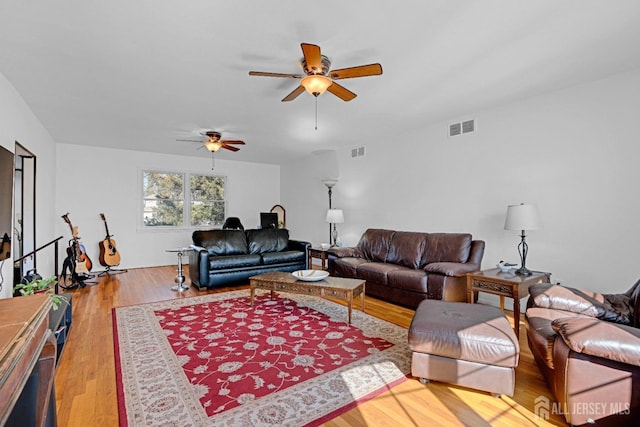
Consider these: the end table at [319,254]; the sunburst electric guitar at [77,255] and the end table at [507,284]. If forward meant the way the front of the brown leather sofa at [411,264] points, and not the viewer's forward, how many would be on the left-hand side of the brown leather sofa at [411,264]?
1

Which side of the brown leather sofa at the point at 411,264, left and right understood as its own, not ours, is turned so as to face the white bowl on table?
front

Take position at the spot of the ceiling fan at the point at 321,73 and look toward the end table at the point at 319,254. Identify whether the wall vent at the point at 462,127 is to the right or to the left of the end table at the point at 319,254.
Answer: right

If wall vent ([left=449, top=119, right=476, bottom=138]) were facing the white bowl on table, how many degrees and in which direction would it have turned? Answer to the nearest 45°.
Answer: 0° — it already faces it

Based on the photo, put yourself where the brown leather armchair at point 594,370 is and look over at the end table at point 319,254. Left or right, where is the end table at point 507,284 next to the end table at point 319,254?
right

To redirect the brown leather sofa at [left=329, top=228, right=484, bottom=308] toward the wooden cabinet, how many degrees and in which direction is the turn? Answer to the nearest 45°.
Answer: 0° — it already faces it

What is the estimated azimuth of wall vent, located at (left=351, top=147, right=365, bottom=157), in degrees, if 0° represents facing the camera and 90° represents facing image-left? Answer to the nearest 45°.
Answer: approximately 45°

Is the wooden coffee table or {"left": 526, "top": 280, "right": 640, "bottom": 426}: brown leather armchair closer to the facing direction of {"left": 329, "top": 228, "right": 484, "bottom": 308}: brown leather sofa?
the wooden coffee table
